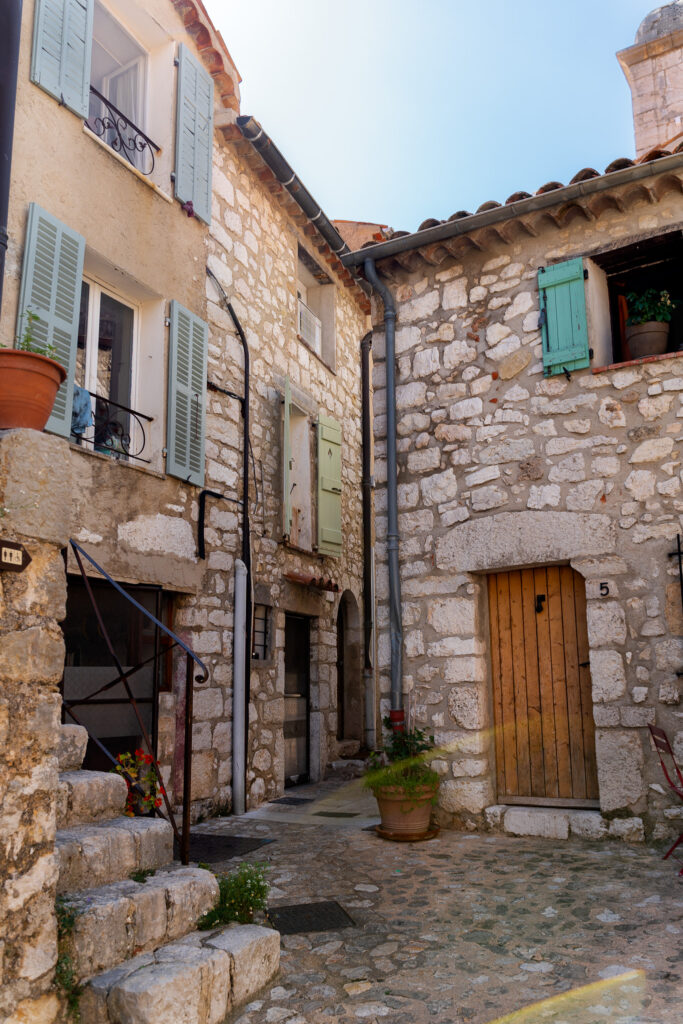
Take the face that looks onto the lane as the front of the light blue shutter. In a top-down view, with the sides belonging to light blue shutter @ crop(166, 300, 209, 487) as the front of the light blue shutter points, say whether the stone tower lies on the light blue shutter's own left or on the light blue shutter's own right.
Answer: on the light blue shutter's own left

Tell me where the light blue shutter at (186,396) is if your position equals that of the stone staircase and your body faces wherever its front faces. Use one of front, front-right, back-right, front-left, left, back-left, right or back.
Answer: back-left

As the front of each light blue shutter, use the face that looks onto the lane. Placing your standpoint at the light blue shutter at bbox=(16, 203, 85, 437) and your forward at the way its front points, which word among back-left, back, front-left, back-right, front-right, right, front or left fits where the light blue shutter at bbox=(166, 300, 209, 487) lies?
left

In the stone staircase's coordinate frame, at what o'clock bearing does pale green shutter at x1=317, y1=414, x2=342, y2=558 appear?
The pale green shutter is roughly at 8 o'clock from the stone staircase.

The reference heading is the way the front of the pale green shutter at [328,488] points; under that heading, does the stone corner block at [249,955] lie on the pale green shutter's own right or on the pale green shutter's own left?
on the pale green shutter's own right

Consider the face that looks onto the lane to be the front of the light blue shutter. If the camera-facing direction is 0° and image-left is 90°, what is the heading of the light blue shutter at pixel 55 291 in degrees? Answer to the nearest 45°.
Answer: approximately 315°

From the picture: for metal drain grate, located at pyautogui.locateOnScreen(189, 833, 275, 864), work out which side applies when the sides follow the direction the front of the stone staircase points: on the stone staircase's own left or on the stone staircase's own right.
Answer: on the stone staircase's own left

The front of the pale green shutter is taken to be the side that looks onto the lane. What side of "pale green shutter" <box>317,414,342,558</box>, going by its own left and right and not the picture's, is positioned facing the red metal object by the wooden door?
front

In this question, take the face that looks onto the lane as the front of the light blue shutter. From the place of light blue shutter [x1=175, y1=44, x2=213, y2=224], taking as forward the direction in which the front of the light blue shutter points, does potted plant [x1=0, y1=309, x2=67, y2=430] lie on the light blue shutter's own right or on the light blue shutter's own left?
on the light blue shutter's own right

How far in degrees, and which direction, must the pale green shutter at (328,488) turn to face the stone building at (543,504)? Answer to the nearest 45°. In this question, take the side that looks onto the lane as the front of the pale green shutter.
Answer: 0° — it already faces it
